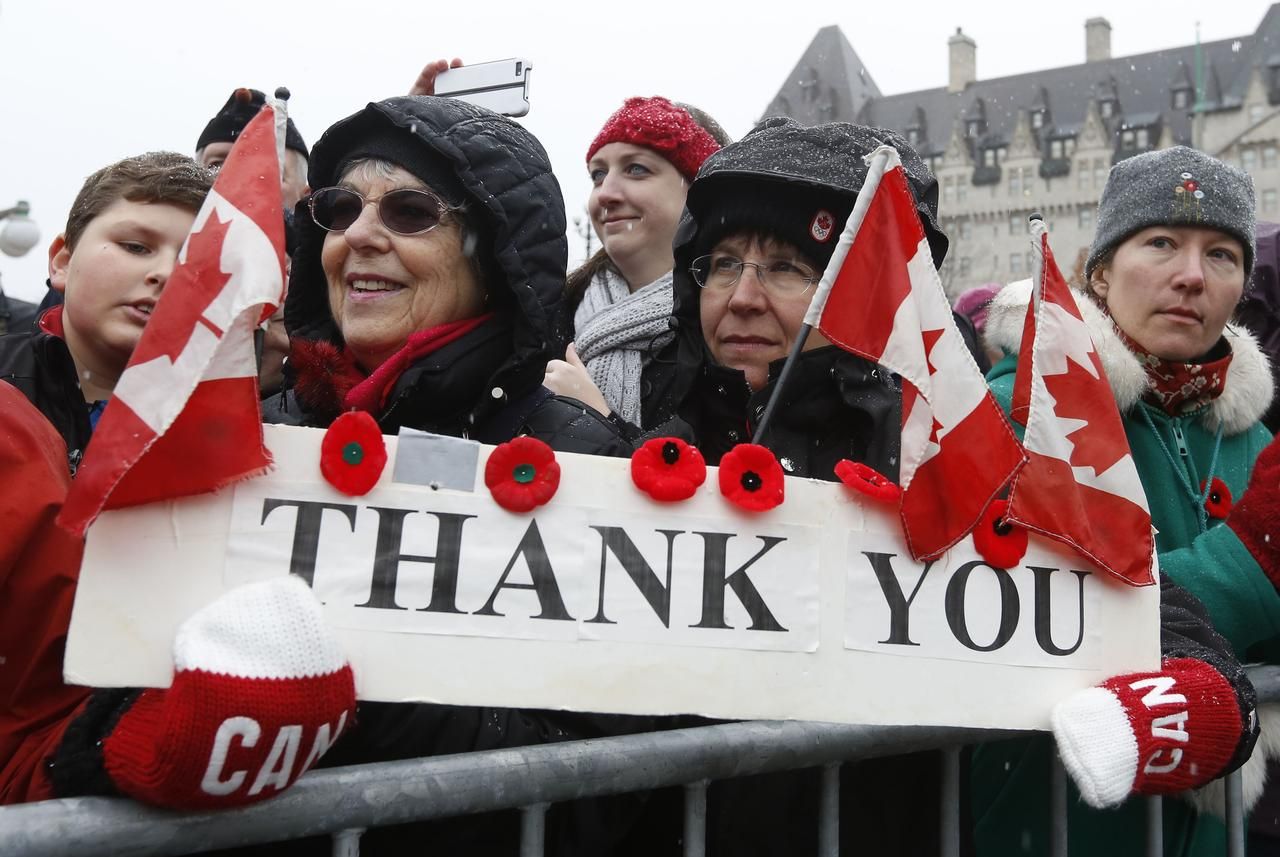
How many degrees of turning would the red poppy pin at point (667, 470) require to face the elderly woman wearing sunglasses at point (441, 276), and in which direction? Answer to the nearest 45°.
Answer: approximately 135° to its right

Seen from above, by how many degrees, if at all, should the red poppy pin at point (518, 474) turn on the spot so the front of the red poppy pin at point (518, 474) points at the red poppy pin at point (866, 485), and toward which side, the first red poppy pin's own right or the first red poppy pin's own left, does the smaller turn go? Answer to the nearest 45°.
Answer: approximately 90° to the first red poppy pin's own left

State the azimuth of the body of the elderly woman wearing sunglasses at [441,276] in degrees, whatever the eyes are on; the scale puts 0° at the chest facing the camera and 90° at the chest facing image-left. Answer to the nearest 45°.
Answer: approximately 45°

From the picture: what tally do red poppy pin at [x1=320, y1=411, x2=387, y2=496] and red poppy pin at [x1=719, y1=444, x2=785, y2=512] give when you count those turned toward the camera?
2

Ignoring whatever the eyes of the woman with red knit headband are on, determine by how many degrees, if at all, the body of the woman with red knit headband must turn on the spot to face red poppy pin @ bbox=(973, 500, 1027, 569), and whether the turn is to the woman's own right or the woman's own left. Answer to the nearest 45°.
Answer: approximately 45° to the woman's own left

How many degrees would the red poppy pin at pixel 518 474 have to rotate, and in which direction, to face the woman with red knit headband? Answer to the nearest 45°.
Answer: approximately 180°

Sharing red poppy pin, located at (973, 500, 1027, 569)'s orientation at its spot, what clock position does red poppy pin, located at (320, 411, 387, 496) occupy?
red poppy pin, located at (320, 411, 387, 496) is roughly at 2 o'clock from red poppy pin, located at (973, 500, 1027, 569).

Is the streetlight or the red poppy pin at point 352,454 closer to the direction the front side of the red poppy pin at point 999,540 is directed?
the red poppy pin

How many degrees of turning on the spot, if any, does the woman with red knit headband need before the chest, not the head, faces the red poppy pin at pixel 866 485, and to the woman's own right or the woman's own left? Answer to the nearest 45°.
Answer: approximately 45° to the woman's own left
